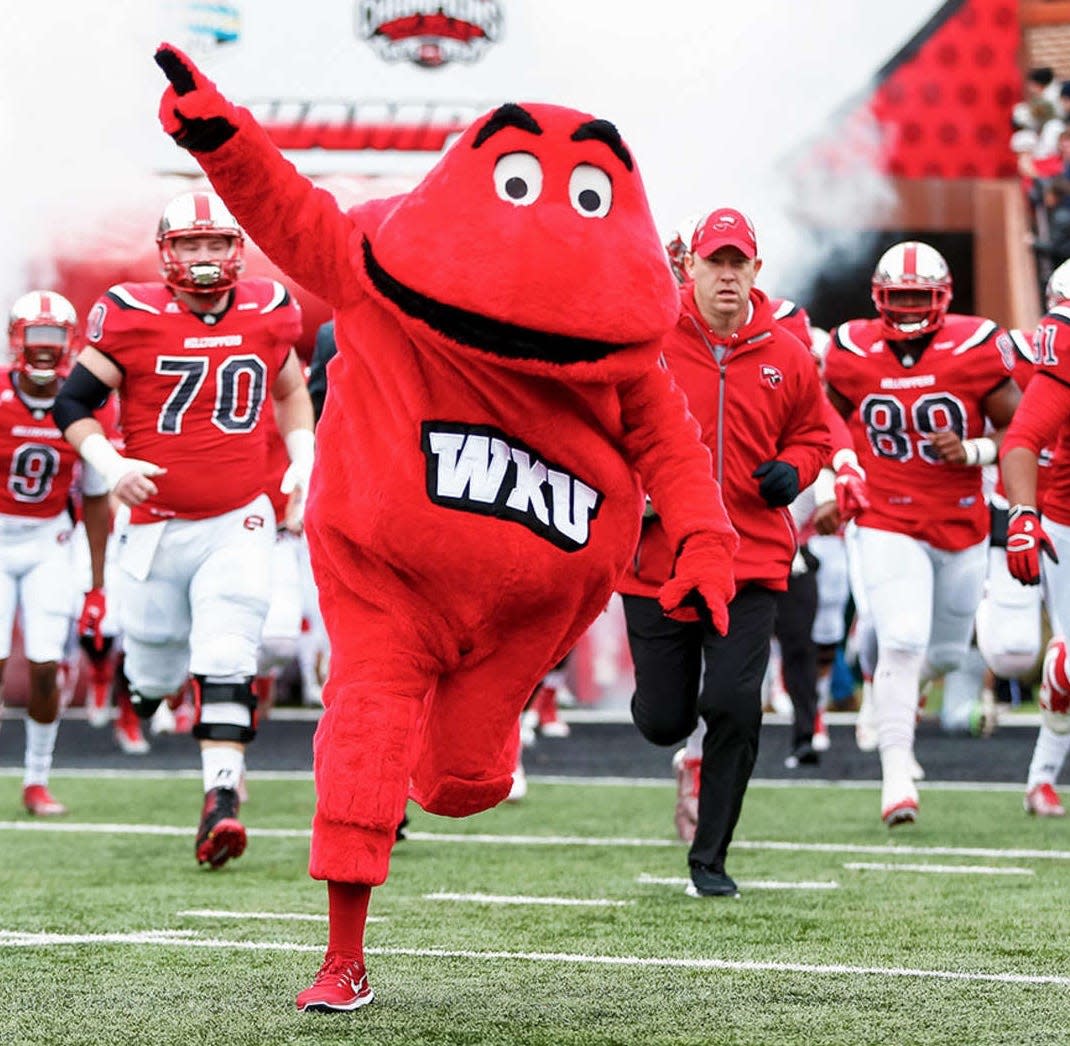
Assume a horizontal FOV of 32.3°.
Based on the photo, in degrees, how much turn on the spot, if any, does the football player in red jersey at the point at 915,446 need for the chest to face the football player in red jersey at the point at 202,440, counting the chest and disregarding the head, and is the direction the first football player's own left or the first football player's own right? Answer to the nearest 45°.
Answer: approximately 45° to the first football player's own right

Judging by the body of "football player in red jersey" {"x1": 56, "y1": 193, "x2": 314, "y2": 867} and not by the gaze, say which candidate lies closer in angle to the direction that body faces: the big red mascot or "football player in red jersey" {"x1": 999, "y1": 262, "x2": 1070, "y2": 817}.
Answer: the big red mascot

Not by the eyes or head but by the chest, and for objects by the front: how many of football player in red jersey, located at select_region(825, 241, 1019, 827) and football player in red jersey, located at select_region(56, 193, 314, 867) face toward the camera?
2

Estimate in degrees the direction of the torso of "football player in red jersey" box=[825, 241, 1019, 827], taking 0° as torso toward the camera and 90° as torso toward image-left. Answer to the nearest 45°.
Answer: approximately 0°

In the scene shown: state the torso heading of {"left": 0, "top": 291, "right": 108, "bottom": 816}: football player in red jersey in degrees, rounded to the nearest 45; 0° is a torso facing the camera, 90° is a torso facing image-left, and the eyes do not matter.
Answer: approximately 0°

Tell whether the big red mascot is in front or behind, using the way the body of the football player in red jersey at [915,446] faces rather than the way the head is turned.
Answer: in front

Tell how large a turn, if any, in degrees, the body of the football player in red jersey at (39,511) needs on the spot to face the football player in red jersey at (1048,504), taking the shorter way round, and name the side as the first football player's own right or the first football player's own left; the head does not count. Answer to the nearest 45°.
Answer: approximately 45° to the first football player's own left
